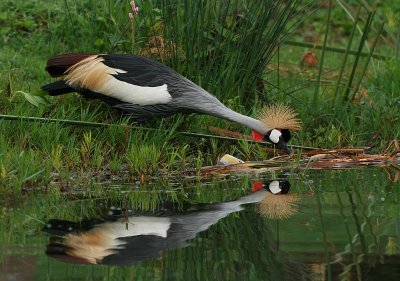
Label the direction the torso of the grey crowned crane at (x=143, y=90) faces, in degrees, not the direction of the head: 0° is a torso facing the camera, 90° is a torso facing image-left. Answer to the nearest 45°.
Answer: approximately 270°
